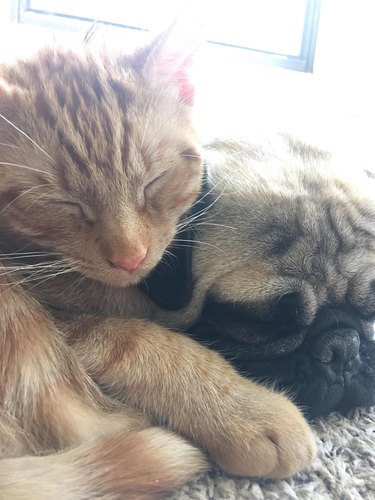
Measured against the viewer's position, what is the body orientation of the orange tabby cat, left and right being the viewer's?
facing the viewer and to the right of the viewer

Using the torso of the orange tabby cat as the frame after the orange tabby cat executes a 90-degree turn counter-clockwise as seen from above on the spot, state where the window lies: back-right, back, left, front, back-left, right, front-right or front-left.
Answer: front-left
